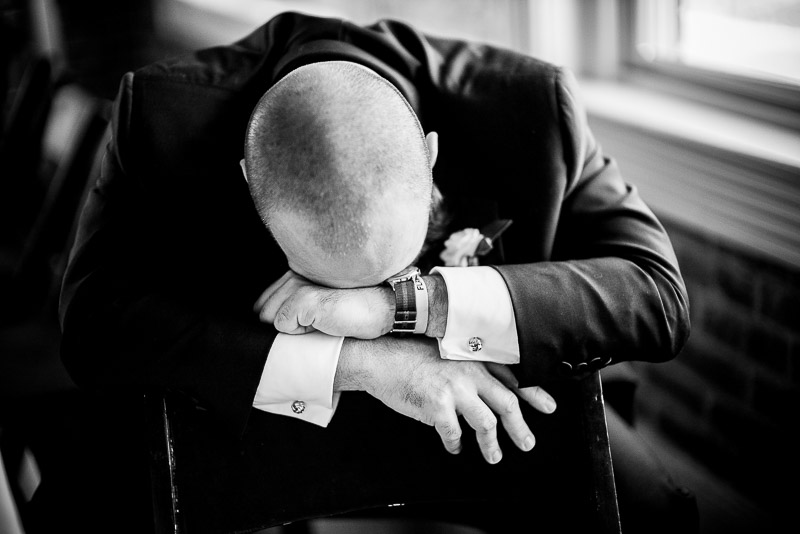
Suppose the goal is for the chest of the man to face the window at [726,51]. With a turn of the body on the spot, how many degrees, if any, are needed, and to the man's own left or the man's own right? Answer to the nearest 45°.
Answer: approximately 135° to the man's own left

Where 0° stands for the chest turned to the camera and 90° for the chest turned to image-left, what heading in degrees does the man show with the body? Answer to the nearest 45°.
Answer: approximately 0°
